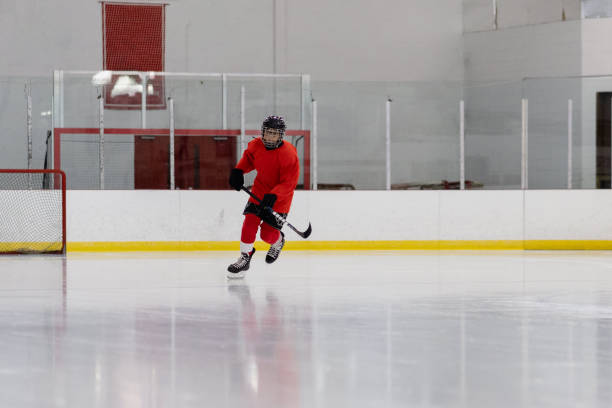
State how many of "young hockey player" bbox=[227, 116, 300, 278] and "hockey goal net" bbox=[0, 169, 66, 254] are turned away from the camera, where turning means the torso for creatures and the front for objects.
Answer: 0

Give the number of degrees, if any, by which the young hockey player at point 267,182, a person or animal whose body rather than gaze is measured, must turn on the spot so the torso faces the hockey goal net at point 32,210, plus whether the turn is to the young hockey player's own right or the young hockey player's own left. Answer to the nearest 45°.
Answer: approximately 90° to the young hockey player's own right

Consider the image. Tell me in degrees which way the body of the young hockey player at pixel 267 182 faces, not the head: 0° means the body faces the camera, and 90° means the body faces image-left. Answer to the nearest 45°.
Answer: approximately 45°

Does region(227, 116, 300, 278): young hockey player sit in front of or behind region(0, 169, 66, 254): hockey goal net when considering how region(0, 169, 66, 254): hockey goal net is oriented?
in front
